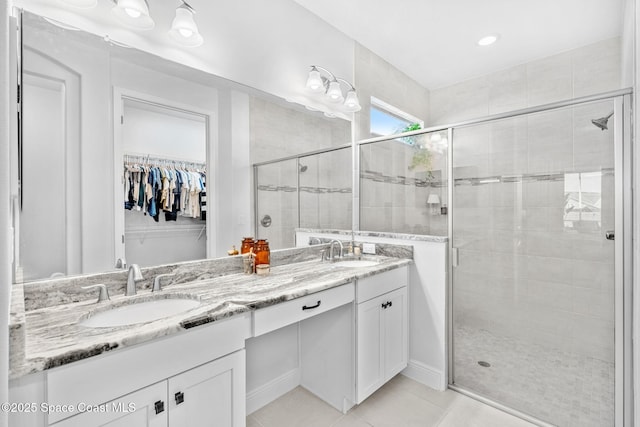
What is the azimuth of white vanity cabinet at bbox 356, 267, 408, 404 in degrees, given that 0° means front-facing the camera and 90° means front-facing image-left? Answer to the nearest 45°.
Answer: approximately 315°

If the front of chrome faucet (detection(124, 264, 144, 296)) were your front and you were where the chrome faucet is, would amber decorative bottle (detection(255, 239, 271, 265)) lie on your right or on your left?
on your left

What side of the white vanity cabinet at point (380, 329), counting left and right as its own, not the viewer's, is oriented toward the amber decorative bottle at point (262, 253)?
right

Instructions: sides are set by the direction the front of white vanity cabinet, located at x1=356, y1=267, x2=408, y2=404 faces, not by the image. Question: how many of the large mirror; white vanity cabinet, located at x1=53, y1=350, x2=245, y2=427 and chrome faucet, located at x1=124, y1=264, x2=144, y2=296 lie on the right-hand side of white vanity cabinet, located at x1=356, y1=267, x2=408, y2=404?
3

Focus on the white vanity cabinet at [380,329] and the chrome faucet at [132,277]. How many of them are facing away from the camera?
0

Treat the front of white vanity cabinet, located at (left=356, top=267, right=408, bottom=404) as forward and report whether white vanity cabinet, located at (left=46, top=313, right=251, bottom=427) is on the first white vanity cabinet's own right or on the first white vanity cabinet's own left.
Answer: on the first white vanity cabinet's own right

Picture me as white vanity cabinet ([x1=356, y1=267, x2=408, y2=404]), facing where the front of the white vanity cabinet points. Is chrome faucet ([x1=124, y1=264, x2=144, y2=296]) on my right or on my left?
on my right

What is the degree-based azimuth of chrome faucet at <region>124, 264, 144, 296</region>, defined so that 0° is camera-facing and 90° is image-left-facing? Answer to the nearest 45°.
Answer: approximately 315°
